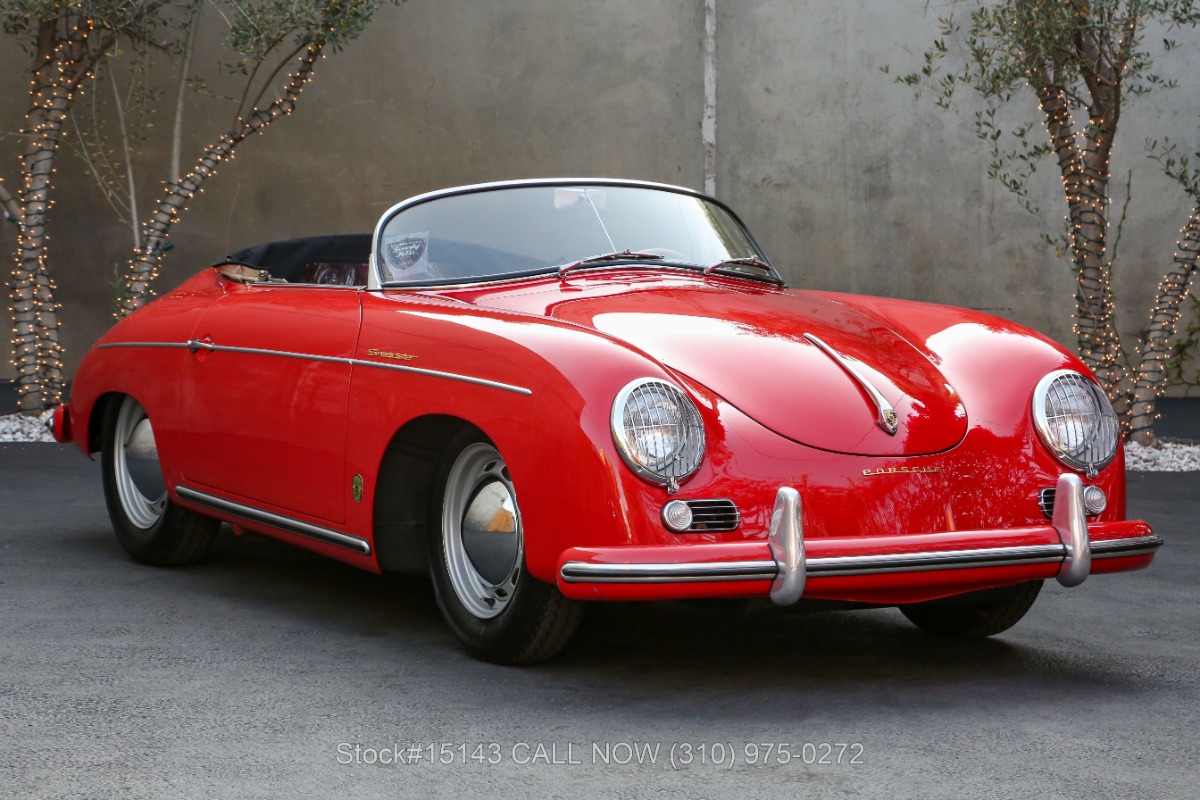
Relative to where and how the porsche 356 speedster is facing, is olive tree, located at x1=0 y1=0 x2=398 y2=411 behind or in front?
behind

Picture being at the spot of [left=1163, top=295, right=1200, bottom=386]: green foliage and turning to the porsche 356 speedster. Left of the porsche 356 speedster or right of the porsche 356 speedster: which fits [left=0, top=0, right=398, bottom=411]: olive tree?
right

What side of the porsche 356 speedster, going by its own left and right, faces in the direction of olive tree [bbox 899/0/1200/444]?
left

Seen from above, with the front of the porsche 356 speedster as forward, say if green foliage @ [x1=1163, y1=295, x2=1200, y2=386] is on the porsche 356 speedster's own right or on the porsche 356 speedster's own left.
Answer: on the porsche 356 speedster's own left

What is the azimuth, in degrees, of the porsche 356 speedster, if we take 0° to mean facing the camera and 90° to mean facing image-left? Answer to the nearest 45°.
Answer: approximately 315°
